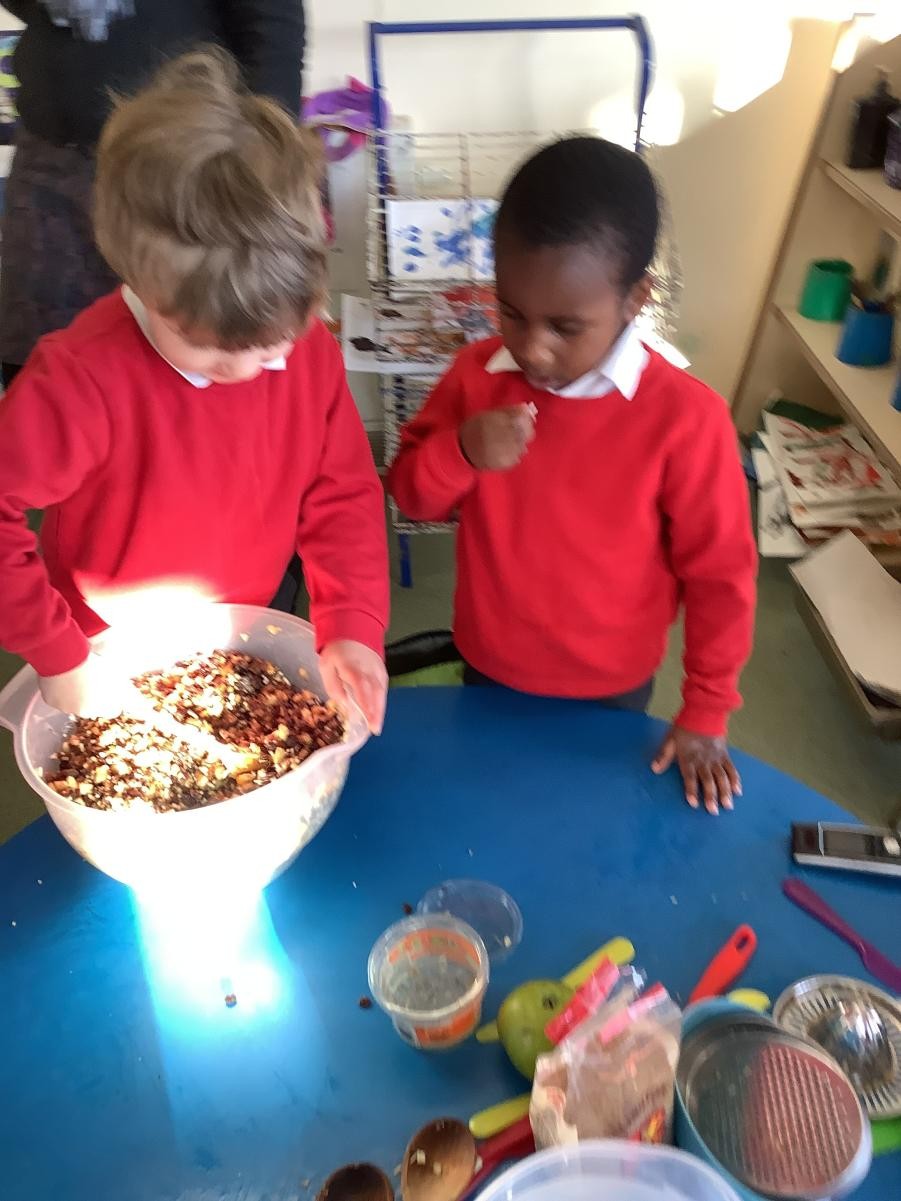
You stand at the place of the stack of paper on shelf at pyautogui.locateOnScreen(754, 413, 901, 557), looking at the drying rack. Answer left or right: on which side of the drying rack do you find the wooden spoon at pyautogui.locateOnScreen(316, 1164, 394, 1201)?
left

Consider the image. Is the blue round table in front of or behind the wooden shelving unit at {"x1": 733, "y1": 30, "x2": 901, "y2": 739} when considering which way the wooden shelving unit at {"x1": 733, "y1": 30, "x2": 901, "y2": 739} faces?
in front

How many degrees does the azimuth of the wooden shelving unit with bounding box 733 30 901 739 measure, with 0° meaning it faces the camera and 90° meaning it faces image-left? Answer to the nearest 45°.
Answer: approximately 45°

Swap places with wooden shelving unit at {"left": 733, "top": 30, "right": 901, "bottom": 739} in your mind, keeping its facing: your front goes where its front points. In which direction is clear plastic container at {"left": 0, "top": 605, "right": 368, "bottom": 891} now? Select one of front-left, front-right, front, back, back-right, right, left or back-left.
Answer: front-left

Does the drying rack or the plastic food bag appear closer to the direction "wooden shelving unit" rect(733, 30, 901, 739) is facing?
the drying rack

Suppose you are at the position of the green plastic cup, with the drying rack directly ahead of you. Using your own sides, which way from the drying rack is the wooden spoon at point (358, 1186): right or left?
left

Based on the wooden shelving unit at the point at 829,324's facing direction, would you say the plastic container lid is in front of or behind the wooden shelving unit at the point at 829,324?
in front

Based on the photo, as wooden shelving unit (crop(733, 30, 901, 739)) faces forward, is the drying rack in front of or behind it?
in front

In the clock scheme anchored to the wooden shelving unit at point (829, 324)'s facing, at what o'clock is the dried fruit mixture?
The dried fruit mixture is roughly at 11 o'clock from the wooden shelving unit.

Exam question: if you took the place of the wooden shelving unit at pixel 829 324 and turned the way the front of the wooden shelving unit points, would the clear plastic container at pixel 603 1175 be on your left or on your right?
on your left

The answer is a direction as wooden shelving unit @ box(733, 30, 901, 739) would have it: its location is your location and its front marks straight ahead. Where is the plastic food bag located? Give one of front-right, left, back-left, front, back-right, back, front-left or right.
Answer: front-left
